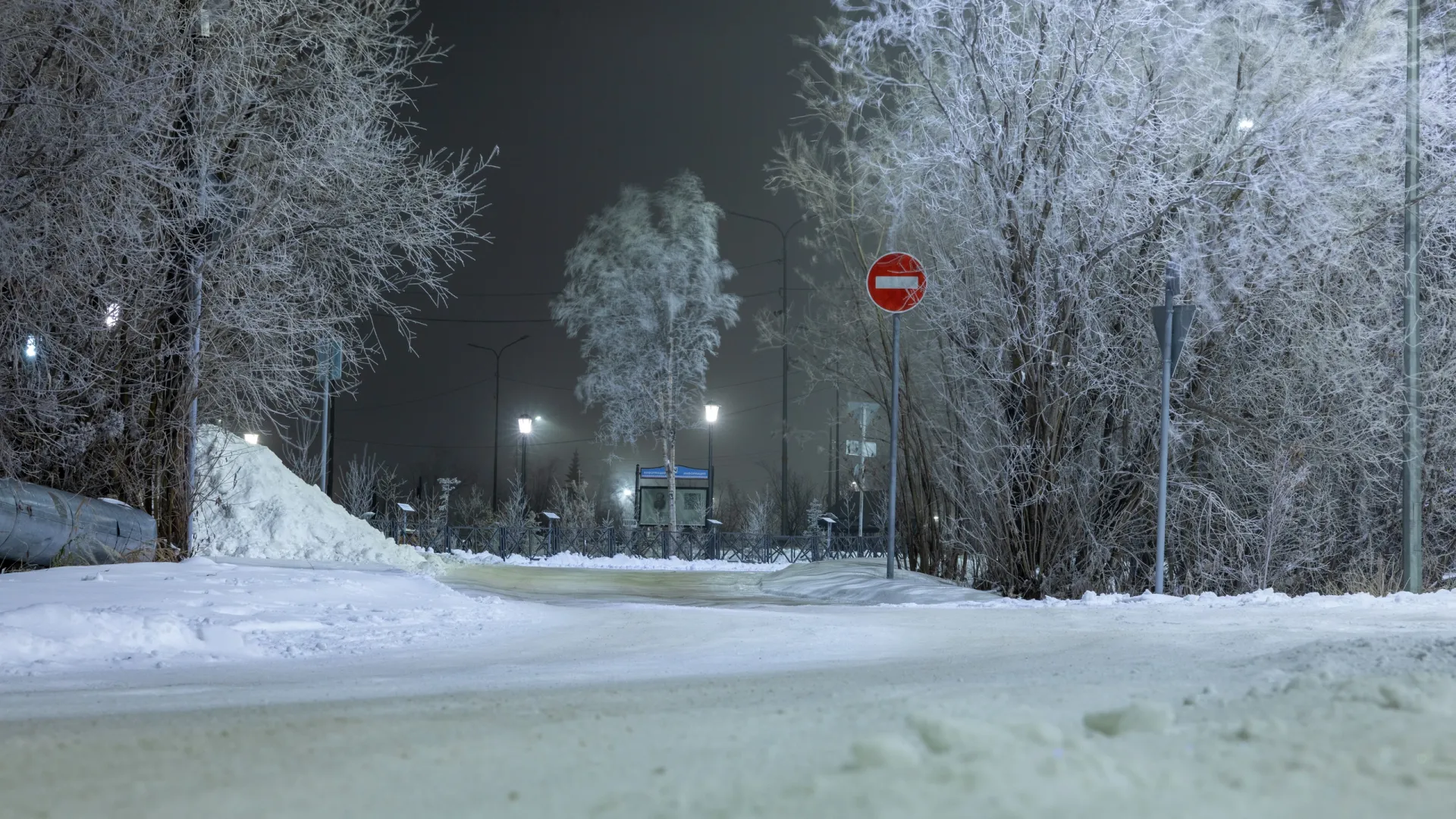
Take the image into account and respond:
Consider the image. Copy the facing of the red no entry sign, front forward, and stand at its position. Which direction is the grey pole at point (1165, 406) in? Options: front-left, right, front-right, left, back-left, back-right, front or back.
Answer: front-left

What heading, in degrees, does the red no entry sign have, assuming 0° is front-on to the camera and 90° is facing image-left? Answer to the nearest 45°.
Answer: approximately 0°

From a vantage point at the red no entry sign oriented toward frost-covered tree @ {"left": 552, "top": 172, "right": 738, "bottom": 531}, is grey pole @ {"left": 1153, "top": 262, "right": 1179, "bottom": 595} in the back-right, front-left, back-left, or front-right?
back-right

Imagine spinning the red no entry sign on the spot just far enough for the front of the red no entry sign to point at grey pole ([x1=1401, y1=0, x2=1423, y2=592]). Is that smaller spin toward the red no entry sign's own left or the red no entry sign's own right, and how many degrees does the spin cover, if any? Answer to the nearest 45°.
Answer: approximately 90° to the red no entry sign's own left

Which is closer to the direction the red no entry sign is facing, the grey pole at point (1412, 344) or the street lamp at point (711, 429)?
the grey pole

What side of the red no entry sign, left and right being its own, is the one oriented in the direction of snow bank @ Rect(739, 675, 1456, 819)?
front

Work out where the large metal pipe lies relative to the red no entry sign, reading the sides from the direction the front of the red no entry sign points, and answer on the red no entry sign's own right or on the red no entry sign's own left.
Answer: on the red no entry sign's own right

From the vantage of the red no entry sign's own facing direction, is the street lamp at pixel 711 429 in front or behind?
behind

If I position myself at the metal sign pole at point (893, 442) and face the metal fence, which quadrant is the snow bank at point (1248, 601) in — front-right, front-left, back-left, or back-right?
back-right
